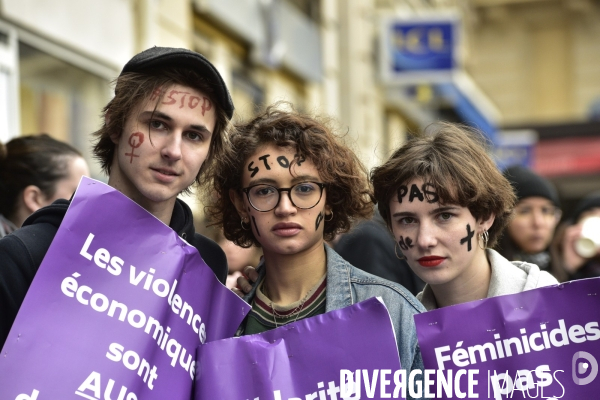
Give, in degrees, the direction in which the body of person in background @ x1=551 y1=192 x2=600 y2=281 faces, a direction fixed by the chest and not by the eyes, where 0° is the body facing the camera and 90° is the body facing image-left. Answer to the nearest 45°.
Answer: approximately 0°

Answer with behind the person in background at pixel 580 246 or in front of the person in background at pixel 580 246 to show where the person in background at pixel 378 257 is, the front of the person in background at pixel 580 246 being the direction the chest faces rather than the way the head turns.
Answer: in front

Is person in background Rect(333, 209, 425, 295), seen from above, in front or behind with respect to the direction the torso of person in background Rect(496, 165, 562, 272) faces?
in front

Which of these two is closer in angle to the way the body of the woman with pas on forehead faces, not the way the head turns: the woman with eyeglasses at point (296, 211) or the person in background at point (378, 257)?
the woman with eyeglasses

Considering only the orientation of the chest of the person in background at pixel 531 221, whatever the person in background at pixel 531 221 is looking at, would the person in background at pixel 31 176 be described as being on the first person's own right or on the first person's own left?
on the first person's own right

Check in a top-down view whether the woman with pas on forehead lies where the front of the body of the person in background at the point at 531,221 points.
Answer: yes

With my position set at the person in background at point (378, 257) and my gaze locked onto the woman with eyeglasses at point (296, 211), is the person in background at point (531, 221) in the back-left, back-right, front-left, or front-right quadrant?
back-left

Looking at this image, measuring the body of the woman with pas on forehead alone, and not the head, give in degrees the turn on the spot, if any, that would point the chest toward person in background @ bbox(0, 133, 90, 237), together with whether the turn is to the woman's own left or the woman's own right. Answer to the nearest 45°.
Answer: approximately 45° to the woman's own right

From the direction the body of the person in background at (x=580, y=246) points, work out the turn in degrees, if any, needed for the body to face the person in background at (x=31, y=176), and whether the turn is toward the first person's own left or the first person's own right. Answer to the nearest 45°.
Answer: approximately 45° to the first person's own right
